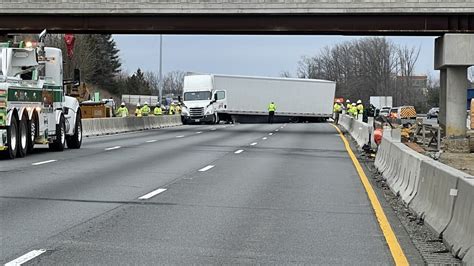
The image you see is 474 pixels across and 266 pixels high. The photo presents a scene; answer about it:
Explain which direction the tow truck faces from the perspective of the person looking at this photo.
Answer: facing away from the viewer and to the right of the viewer

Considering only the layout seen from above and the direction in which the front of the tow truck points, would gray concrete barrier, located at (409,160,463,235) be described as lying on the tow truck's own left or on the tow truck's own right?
on the tow truck's own right

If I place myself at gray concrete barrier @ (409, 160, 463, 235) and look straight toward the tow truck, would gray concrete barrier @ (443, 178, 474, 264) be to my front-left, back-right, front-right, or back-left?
back-left
